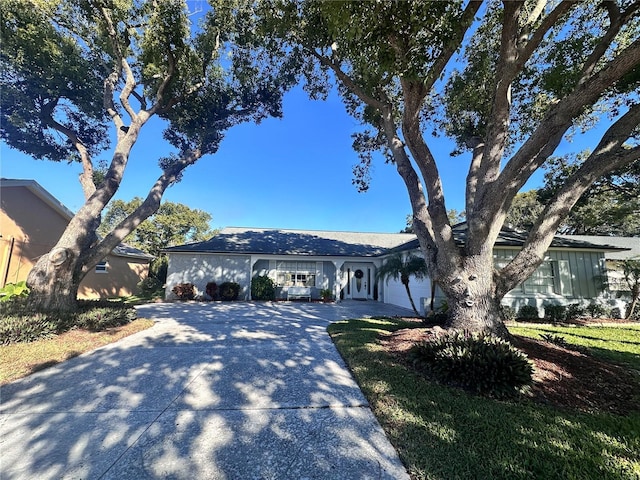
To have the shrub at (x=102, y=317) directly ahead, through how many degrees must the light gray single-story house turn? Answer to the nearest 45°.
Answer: approximately 45° to its right

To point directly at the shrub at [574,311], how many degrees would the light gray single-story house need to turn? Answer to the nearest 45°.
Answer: approximately 90° to its left

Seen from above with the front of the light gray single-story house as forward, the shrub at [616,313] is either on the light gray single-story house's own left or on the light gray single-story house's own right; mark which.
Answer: on the light gray single-story house's own left

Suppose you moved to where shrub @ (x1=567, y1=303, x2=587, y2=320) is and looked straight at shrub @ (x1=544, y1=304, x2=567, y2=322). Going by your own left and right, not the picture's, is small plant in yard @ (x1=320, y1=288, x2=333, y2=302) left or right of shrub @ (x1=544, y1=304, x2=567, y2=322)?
right

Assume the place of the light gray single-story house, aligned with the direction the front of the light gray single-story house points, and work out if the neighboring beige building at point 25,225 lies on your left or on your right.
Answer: on your right

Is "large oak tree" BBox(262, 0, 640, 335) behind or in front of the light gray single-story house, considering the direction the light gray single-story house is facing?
in front

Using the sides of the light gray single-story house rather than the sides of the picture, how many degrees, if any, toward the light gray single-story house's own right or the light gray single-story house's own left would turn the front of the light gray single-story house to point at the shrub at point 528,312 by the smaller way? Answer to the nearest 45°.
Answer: approximately 90° to the light gray single-story house's own left

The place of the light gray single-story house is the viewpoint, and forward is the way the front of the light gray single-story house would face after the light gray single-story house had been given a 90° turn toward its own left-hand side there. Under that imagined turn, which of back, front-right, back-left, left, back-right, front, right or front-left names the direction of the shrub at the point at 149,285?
back

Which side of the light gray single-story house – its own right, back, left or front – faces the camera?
front
